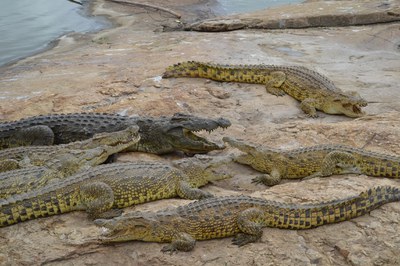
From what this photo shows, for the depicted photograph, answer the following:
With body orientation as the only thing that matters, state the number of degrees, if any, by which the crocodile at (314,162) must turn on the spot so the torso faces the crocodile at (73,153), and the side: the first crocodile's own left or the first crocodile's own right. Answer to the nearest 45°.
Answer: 0° — it already faces it

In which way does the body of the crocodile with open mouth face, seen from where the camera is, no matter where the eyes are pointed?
to the viewer's right

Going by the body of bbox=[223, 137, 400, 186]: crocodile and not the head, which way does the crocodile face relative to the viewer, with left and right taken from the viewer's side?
facing to the left of the viewer

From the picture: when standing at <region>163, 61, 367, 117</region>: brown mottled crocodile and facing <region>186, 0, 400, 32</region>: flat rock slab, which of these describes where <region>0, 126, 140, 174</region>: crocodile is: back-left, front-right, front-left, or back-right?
back-left

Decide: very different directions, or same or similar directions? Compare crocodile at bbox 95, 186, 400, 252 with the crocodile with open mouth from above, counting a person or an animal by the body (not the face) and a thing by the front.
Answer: very different directions

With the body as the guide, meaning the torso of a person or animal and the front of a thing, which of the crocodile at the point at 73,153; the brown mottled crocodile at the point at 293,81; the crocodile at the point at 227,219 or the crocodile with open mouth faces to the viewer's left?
the crocodile at the point at 227,219

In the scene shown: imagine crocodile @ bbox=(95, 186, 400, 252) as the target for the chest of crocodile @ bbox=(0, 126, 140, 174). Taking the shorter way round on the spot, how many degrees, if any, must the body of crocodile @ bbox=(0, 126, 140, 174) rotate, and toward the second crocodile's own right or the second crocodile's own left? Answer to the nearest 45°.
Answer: approximately 45° to the second crocodile's own right

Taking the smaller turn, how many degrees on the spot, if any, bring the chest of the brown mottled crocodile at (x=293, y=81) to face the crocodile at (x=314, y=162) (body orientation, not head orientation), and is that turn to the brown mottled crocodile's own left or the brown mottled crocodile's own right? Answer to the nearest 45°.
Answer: approximately 45° to the brown mottled crocodile's own right

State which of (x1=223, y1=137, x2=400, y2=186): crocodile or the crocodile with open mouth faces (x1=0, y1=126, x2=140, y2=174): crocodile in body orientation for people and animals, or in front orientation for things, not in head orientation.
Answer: (x1=223, y1=137, x2=400, y2=186): crocodile

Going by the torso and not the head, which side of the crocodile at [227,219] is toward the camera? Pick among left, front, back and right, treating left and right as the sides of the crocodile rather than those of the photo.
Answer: left

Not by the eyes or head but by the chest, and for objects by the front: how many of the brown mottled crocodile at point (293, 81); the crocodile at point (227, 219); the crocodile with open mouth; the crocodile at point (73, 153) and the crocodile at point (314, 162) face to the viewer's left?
2

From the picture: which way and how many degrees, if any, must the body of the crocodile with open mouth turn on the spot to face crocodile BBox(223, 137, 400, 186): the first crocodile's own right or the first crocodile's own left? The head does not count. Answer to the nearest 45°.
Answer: approximately 45° to the first crocodile's own right

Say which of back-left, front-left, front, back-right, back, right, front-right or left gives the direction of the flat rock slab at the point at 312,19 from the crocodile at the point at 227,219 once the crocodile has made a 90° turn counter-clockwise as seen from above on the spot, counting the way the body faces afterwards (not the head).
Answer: back

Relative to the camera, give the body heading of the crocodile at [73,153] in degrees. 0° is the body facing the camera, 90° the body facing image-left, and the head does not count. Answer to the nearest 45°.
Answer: approximately 270°

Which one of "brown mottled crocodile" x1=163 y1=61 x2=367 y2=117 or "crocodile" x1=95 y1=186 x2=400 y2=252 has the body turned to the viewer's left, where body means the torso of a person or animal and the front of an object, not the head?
the crocodile
